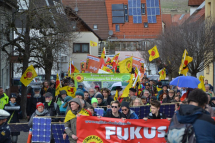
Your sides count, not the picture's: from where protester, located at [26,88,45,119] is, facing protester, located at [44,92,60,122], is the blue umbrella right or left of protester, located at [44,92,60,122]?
left

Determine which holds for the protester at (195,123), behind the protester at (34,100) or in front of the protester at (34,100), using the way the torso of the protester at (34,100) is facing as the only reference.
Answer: in front

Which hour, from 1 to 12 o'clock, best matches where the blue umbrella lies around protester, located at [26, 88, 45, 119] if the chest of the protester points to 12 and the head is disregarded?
The blue umbrella is roughly at 8 o'clock from the protester.

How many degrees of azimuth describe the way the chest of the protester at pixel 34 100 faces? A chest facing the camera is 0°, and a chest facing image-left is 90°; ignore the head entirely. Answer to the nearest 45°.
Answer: approximately 0°

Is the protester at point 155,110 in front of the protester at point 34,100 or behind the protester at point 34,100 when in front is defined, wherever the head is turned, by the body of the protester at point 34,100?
in front

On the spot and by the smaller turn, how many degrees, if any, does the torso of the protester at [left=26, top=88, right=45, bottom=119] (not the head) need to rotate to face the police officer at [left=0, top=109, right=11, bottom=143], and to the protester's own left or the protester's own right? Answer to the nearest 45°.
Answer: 0° — they already face them

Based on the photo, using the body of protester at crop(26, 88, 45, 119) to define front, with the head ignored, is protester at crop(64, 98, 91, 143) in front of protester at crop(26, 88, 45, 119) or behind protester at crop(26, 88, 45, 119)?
in front
